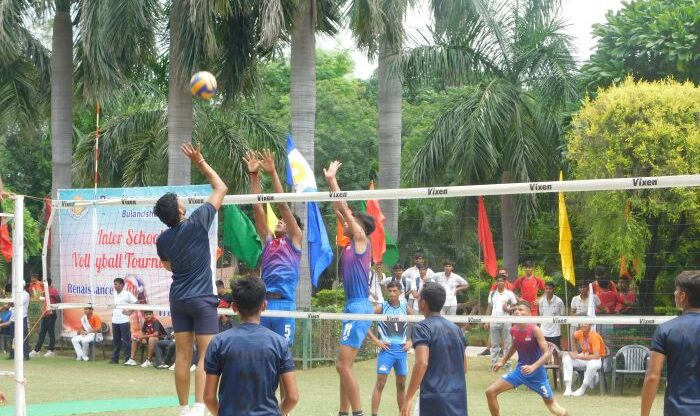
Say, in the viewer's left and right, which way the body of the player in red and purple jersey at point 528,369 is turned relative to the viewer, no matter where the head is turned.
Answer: facing the viewer and to the left of the viewer

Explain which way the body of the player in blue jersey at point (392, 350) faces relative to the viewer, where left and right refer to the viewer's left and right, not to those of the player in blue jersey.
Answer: facing the viewer

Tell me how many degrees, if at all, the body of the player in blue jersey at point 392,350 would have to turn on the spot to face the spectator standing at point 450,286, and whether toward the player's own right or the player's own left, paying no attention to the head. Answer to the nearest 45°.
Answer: approximately 180°

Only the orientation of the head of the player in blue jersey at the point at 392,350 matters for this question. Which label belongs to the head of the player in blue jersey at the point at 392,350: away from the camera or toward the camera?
toward the camera

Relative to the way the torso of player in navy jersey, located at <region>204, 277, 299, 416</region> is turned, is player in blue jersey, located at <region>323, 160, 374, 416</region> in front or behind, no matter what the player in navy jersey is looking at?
in front

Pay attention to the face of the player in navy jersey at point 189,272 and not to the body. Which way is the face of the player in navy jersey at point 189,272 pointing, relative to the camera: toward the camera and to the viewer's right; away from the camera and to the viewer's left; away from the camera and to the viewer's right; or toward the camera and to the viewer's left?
away from the camera and to the viewer's right

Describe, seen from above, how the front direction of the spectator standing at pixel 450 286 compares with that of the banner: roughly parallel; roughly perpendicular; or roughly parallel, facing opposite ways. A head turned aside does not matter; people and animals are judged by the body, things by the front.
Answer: roughly parallel

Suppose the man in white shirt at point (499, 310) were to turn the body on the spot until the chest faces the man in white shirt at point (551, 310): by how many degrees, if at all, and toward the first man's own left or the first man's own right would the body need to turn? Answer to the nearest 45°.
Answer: approximately 45° to the first man's own left

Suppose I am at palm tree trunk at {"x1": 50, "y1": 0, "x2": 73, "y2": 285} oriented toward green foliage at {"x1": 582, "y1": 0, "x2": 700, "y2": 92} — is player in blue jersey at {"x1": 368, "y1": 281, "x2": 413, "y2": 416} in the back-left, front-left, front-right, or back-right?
front-right

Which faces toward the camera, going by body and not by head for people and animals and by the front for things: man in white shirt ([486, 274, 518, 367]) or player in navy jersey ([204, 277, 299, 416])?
the man in white shirt

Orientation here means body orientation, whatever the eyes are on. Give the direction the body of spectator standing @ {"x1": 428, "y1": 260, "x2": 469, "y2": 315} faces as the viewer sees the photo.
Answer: toward the camera
